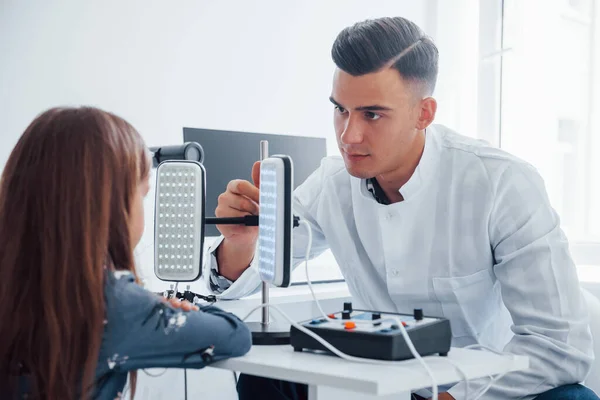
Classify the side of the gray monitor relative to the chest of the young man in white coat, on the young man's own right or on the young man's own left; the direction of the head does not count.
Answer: on the young man's own right

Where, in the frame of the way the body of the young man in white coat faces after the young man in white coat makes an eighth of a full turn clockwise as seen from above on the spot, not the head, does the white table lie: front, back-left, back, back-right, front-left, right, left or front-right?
left

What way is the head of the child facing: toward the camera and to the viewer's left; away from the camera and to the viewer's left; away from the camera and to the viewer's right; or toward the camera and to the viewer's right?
away from the camera and to the viewer's right

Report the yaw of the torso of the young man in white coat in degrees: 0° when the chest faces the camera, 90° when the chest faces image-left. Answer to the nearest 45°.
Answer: approximately 45°

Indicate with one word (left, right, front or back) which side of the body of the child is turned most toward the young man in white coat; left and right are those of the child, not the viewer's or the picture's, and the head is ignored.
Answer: front

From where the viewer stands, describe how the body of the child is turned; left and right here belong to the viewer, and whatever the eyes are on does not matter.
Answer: facing away from the viewer and to the right of the viewer

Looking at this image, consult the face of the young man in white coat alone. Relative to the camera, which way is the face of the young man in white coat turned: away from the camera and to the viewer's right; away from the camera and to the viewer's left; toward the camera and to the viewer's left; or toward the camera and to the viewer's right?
toward the camera and to the viewer's left

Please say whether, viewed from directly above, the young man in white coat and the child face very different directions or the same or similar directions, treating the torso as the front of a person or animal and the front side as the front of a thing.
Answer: very different directions

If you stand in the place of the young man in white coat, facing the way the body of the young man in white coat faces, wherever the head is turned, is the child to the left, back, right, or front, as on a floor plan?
front
